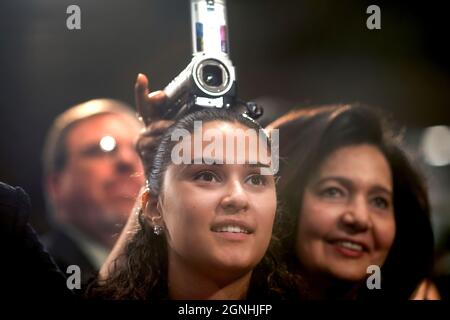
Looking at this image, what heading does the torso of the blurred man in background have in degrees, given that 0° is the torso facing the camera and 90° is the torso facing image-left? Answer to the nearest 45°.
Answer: approximately 315°
